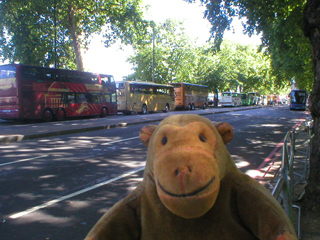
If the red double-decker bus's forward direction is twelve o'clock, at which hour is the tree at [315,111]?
The tree is roughly at 4 o'clock from the red double-decker bus.

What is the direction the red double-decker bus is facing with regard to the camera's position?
facing away from the viewer and to the right of the viewer

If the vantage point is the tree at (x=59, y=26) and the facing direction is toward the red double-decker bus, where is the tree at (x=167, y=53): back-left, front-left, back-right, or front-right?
back-left

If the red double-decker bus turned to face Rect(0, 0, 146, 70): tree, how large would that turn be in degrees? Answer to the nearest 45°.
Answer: approximately 45° to its left

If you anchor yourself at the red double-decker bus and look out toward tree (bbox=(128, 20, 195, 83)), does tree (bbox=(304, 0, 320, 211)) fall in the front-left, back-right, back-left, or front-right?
back-right

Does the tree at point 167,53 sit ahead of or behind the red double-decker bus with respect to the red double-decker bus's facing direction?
ahead
